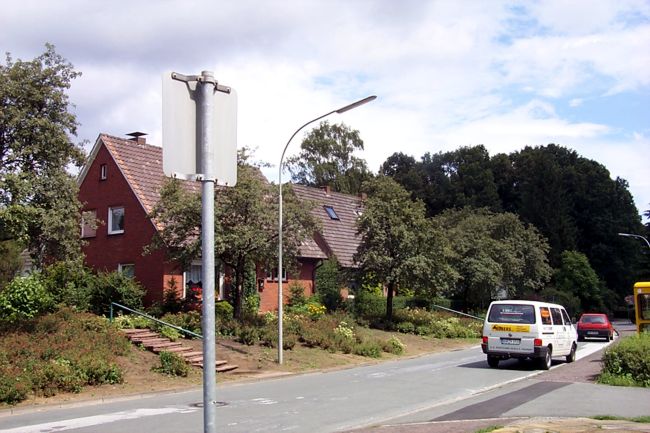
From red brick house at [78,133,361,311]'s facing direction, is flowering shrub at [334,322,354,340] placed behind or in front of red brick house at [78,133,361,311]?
in front

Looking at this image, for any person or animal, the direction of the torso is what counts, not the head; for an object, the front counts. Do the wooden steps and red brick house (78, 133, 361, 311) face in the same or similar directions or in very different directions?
same or similar directions

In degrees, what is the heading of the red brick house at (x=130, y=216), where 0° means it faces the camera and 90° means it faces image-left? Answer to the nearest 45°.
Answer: approximately 315°

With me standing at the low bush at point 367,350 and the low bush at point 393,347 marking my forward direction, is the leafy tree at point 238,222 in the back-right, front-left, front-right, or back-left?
back-left

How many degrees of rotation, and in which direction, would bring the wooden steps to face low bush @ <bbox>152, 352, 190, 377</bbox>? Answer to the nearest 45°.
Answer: approximately 45° to its right

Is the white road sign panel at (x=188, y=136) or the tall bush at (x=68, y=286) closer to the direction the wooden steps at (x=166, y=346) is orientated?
the white road sign panel

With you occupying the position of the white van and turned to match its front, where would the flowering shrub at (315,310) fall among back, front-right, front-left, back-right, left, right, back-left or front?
left

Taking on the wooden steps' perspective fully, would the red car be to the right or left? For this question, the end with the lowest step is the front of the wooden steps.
on its left

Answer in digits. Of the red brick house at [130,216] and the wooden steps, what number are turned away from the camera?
0

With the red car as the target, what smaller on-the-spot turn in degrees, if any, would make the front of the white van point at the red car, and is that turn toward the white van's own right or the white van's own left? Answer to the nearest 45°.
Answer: approximately 45° to the white van's own left

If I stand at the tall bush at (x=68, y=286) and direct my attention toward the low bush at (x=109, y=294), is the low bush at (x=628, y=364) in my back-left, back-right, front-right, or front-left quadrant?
front-right
